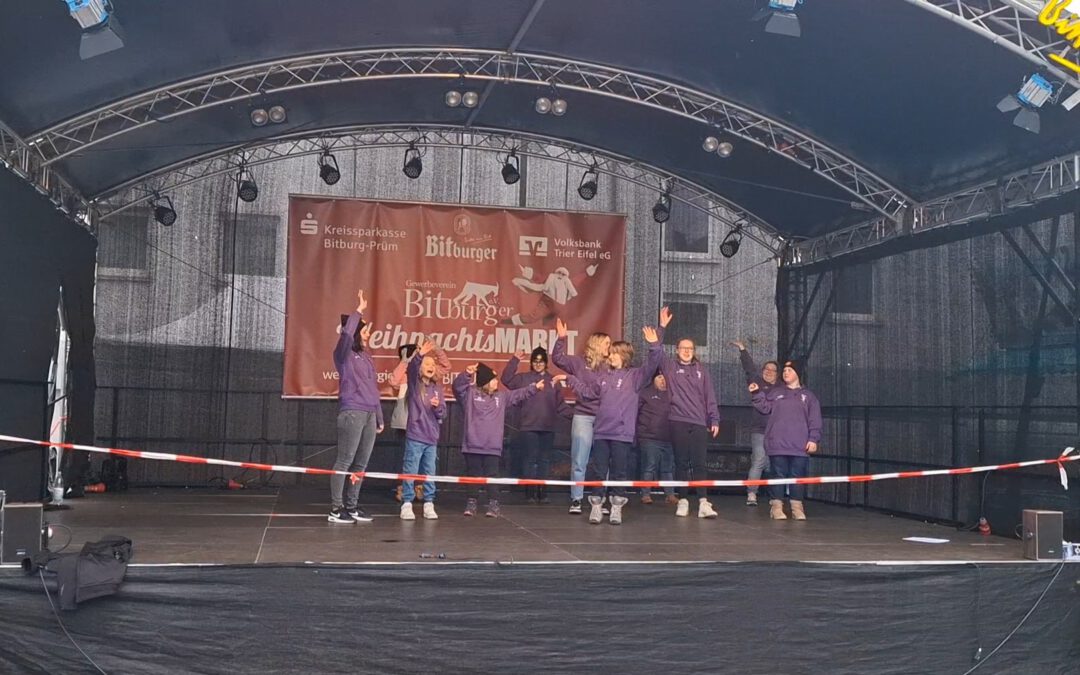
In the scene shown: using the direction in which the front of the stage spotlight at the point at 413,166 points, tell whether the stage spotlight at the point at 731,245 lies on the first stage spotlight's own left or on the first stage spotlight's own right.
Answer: on the first stage spotlight's own left

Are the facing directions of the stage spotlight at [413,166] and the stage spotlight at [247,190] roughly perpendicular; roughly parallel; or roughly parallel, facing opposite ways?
roughly parallel

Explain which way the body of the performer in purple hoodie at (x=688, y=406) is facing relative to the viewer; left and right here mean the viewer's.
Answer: facing the viewer

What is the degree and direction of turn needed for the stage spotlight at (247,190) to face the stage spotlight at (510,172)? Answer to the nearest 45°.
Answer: approximately 90° to its left

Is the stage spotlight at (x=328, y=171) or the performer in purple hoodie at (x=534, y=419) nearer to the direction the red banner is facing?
the performer in purple hoodie

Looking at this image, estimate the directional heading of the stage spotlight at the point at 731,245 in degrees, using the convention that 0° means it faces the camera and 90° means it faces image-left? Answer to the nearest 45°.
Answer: approximately 45°

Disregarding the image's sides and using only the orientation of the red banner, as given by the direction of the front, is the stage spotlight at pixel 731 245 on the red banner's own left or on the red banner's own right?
on the red banner's own left

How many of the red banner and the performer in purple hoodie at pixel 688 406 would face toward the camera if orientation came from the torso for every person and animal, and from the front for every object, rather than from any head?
2

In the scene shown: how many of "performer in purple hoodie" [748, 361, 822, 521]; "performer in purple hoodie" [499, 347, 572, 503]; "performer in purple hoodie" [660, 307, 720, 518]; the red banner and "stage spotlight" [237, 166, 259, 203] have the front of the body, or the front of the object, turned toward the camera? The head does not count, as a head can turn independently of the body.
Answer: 5

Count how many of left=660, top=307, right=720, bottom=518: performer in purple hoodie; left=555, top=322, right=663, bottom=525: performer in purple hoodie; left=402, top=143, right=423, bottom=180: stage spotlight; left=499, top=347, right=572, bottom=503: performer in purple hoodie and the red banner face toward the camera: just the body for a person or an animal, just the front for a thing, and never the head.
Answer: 5

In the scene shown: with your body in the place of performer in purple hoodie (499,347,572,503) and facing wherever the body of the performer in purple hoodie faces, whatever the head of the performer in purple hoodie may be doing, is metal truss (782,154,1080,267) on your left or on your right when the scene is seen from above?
on your left

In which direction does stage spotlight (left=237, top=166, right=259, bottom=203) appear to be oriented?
toward the camera

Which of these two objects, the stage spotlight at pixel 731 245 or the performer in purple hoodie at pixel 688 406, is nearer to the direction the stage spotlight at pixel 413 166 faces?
the performer in purple hoodie
